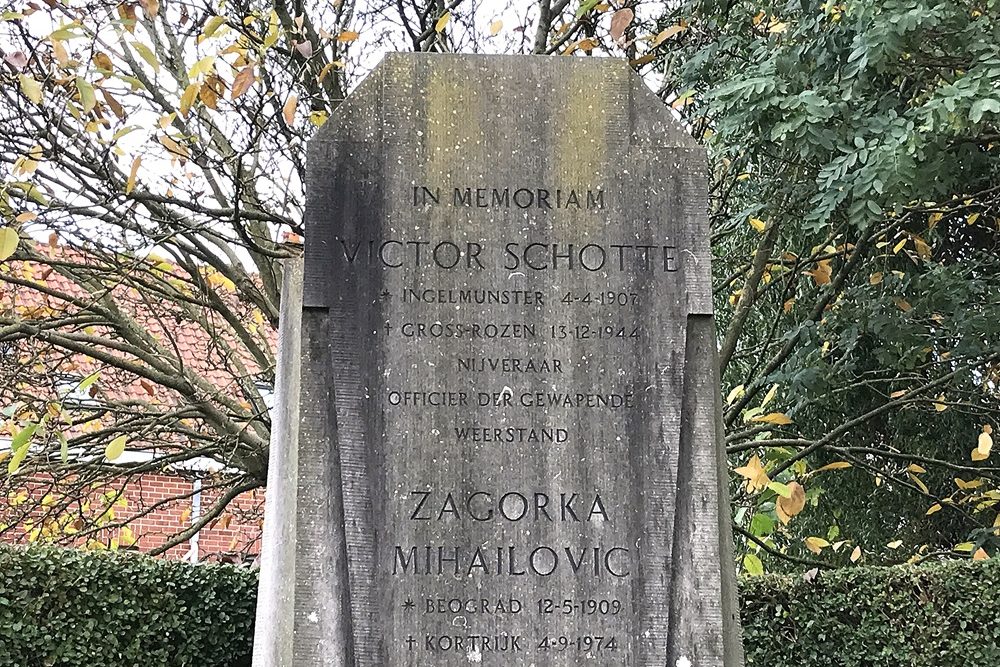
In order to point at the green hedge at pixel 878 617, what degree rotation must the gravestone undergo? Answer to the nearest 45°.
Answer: approximately 135° to its left

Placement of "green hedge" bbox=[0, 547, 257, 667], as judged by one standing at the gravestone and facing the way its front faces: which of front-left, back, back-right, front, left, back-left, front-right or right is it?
back-right

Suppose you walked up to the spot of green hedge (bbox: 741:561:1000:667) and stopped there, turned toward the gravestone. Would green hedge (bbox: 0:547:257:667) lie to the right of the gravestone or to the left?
right

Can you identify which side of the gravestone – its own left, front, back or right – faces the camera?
front

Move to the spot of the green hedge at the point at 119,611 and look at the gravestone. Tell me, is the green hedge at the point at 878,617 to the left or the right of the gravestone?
left
